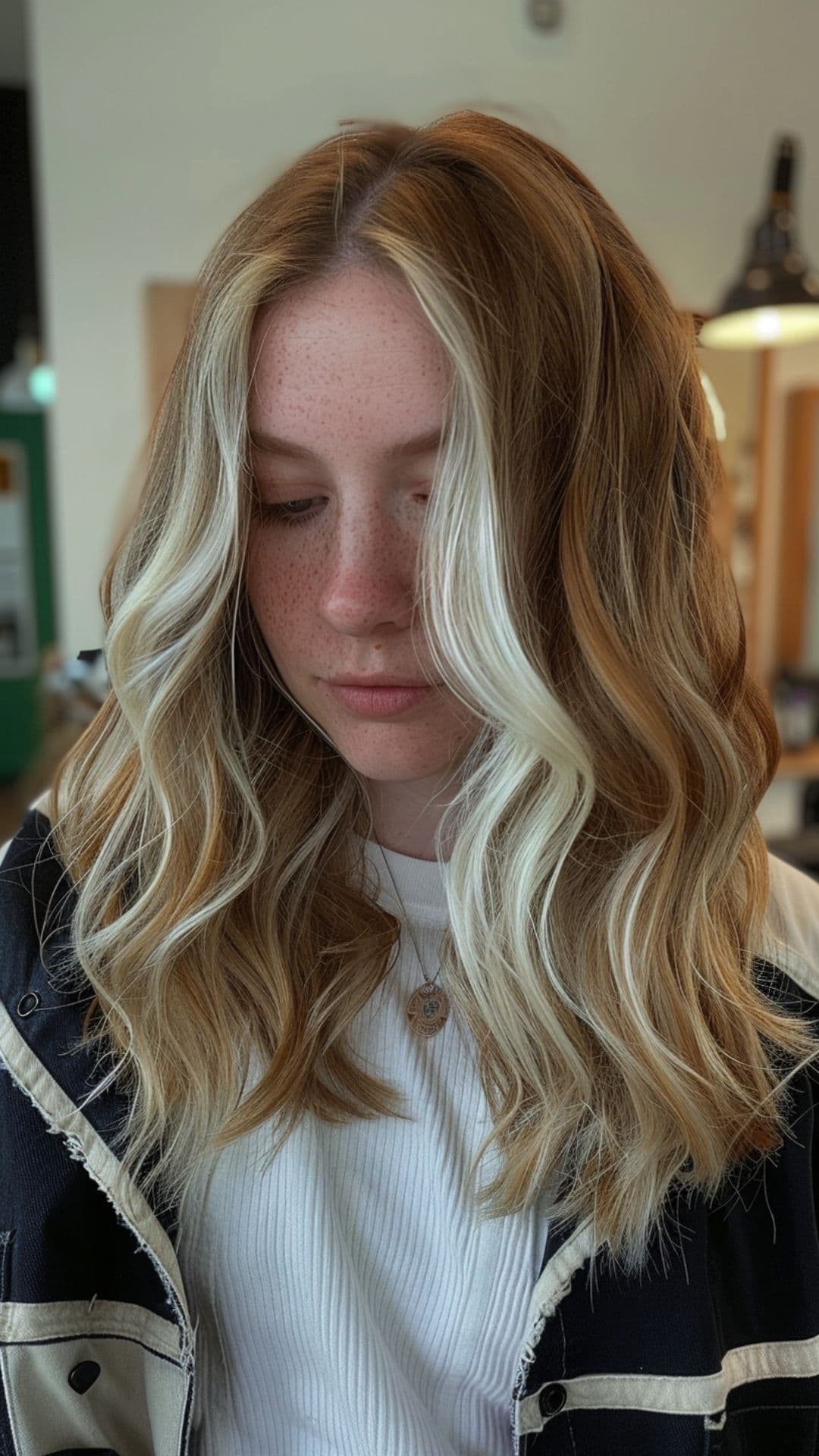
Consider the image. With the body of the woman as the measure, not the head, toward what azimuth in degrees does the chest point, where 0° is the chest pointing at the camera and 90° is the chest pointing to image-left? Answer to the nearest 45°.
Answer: approximately 0°
